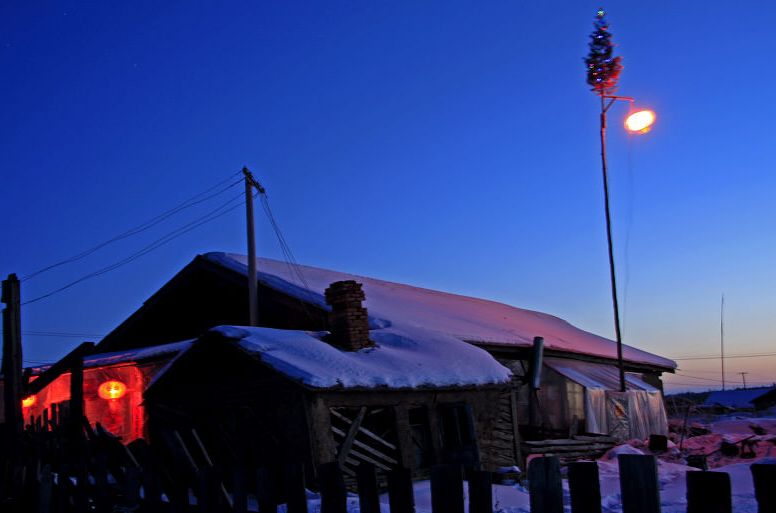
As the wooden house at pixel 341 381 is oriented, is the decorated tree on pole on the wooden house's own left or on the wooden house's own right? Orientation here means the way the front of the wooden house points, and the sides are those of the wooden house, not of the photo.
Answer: on the wooden house's own left

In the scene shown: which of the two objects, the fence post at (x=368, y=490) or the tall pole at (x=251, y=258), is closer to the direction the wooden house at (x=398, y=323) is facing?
the fence post

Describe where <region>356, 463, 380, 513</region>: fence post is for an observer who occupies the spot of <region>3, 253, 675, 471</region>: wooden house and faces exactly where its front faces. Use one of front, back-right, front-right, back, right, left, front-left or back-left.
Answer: front-right

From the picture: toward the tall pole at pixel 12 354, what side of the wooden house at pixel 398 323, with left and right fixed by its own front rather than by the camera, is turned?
right

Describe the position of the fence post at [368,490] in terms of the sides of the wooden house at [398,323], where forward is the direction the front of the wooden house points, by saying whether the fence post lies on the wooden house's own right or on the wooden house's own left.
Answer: on the wooden house's own right

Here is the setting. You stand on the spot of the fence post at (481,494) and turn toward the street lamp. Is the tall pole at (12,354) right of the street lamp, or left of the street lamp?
left

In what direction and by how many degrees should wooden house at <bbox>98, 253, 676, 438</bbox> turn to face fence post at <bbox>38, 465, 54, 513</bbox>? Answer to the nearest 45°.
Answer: approximately 45° to its right

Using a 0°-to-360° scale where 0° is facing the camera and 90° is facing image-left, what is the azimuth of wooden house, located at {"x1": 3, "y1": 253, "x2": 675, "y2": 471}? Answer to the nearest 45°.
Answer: approximately 315°
